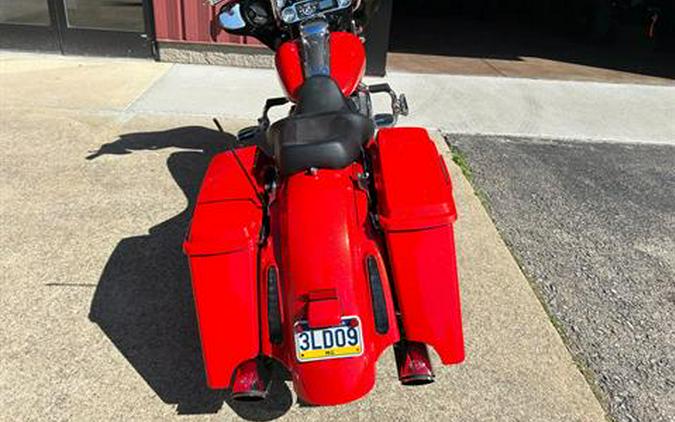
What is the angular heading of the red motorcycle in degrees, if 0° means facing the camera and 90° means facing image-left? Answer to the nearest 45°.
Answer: approximately 180°
